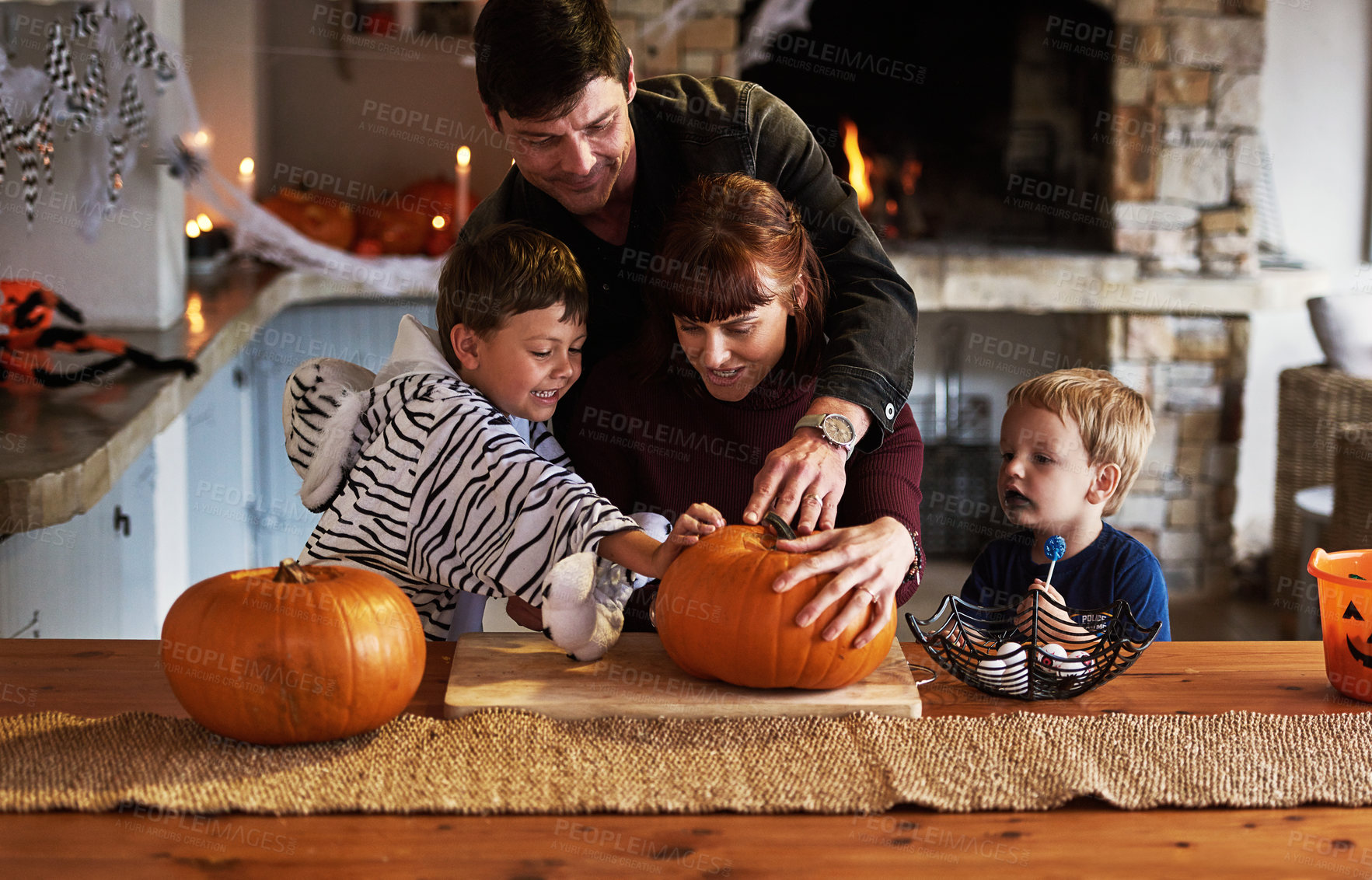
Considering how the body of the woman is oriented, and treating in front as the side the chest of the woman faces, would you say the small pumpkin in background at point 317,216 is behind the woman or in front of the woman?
behind

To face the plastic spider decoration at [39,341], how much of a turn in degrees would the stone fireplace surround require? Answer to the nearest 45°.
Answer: approximately 45° to its right

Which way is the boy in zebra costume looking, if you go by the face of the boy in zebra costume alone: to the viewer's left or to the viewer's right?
to the viewer's right

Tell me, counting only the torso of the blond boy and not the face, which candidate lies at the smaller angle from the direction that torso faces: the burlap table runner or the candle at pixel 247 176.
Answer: the burlap table runner

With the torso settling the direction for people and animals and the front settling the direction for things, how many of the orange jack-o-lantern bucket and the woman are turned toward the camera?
2

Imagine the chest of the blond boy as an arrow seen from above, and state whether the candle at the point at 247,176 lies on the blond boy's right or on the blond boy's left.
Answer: on the blond boy's right

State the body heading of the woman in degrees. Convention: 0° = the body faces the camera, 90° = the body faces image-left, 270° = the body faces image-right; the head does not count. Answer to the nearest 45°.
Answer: approximately 0°
